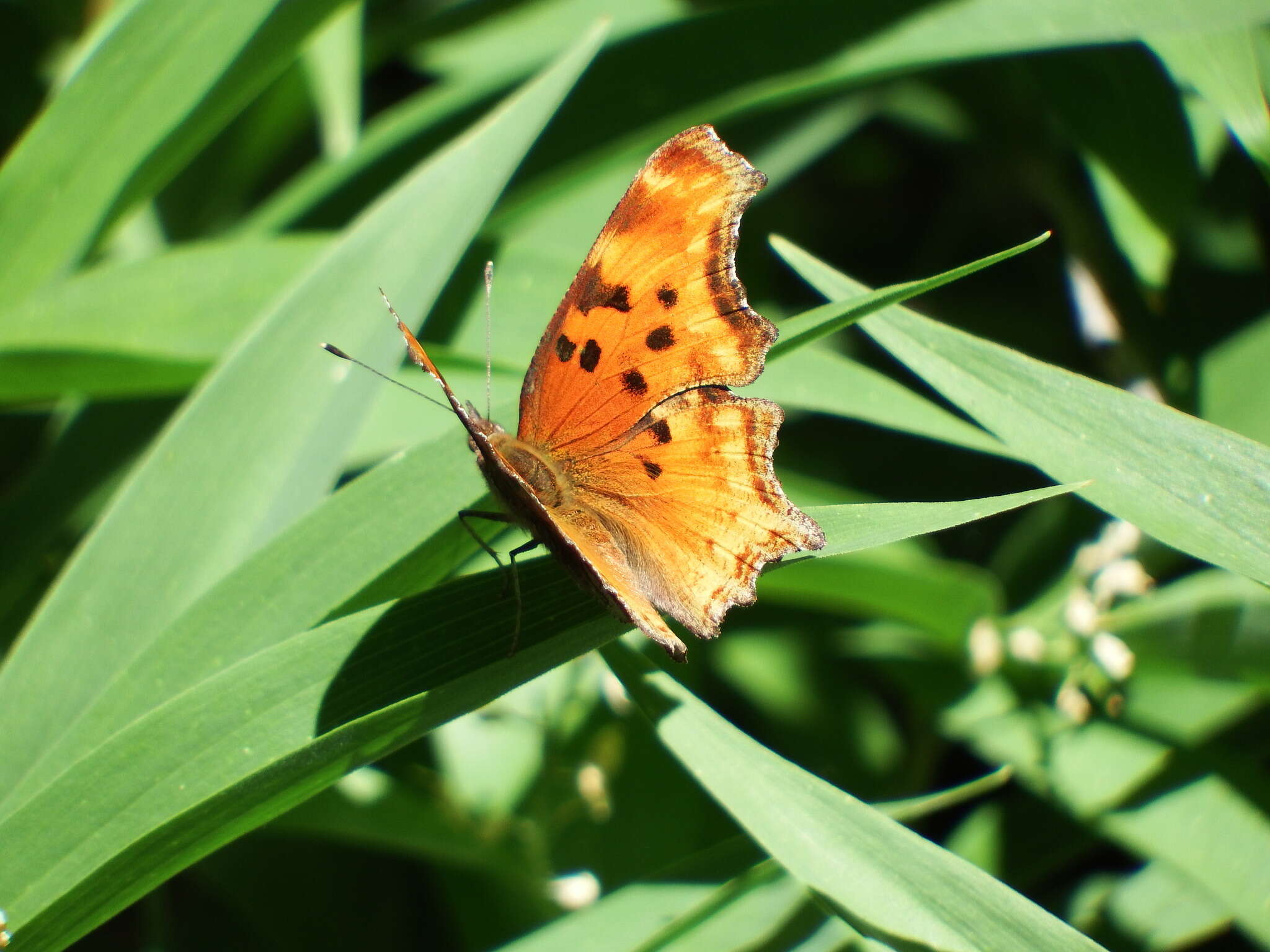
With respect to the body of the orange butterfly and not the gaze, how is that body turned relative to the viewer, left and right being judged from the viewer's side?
facing away from the viewer and to the left of the viewer
